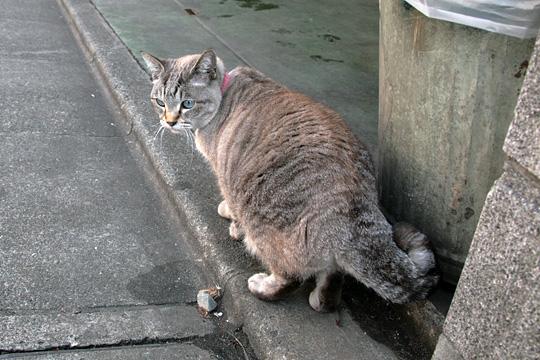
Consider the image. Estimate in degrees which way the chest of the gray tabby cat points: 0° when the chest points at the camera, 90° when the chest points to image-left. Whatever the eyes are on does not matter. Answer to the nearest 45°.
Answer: approximately 135°
